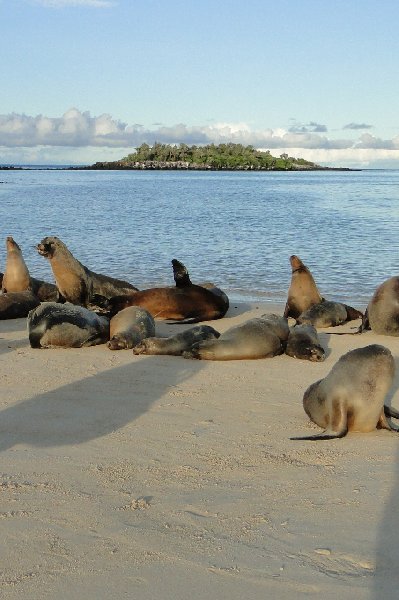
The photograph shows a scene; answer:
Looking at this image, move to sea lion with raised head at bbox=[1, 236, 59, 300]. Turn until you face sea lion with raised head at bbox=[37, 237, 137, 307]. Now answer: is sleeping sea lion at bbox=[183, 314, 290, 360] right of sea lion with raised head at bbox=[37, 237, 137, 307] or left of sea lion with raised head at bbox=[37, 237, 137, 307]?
right

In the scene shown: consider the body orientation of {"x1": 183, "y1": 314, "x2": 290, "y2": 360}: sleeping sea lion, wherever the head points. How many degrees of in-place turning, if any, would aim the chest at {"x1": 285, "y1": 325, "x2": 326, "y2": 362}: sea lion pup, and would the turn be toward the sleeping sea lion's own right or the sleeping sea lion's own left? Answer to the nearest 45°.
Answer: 0° — it already faces it

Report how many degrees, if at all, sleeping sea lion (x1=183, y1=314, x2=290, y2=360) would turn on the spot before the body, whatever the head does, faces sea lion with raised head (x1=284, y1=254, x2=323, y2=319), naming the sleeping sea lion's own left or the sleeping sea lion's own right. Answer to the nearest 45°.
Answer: approximately 90° to the sleeping sea lion's own left

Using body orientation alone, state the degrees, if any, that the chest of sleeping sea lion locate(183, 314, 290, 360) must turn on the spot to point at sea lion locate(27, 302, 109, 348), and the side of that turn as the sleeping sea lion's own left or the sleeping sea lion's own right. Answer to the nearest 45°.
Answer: approximately 180°

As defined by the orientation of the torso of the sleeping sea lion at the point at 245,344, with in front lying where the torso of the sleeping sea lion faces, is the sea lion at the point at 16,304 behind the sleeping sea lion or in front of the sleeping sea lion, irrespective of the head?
behind

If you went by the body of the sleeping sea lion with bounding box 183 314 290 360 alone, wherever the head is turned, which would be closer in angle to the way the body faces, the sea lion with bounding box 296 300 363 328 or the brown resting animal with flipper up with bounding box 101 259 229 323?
the sea lion

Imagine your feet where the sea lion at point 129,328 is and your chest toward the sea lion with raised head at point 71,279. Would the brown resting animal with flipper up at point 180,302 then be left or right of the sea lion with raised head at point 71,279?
right

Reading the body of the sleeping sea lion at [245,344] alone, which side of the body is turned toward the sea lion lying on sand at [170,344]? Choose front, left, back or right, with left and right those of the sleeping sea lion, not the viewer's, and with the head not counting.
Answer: back

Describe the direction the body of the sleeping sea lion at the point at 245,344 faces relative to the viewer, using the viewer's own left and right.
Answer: facing to the right of the viewer

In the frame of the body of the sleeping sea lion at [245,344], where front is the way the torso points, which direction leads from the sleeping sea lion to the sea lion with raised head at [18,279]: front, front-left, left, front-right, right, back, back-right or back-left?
back-left

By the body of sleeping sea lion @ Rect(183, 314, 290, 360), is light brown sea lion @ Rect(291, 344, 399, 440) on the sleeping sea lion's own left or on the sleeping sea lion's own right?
on the sleeping sea lion's own right

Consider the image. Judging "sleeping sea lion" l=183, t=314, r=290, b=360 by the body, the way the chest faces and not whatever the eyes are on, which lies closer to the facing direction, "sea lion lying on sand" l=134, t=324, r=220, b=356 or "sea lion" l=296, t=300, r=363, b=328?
the sea lion

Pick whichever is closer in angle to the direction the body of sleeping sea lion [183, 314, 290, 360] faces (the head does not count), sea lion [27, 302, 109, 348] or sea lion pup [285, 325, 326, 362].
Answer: the sea lion pup

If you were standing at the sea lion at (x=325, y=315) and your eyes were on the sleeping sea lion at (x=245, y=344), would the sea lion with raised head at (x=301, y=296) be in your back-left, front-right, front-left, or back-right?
back-right
